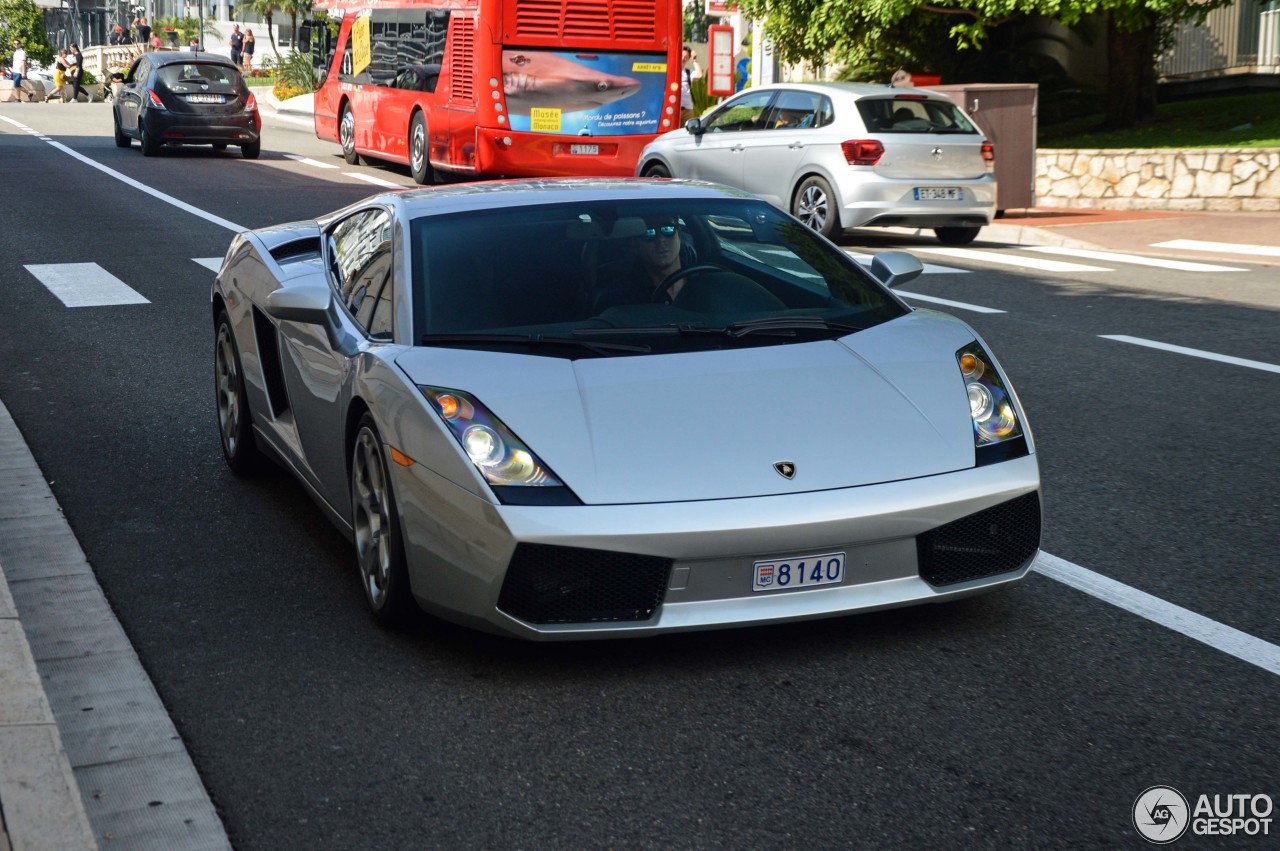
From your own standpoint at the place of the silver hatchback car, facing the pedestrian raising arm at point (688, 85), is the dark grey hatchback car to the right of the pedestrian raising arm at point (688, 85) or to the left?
left

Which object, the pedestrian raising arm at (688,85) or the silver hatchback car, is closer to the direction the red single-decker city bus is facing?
the pedestrian raising arm

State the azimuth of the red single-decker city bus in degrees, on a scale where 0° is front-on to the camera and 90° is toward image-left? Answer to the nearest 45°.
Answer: approximately 135°

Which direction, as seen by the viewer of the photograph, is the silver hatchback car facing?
facing away from the viewer and to the left of the viewer

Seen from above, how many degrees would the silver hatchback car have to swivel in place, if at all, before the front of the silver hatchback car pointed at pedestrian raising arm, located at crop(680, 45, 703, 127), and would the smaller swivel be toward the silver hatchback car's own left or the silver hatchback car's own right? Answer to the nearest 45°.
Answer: approximately 45° to the silver hatchback car's own right

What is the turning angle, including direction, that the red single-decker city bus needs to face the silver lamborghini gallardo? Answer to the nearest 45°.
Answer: approximately 135° to its left

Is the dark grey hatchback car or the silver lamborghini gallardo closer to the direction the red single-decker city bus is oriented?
the dark grey hatchback car

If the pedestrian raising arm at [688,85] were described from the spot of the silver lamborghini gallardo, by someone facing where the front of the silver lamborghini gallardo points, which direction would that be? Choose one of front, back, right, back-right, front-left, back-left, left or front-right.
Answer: back-left

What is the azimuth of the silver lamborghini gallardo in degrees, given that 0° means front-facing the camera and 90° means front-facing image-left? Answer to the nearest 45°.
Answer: approximately 315°

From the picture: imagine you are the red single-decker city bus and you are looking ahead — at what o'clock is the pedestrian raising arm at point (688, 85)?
The pedestrian raising arm is roughly at 5 o'clock from the red single-decker city bus.

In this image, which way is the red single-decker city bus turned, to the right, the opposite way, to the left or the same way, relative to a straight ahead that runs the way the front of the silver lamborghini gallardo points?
the opposite way

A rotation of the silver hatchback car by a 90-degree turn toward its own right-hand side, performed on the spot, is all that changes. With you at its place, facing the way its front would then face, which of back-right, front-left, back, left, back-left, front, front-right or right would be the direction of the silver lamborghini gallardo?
back-right
